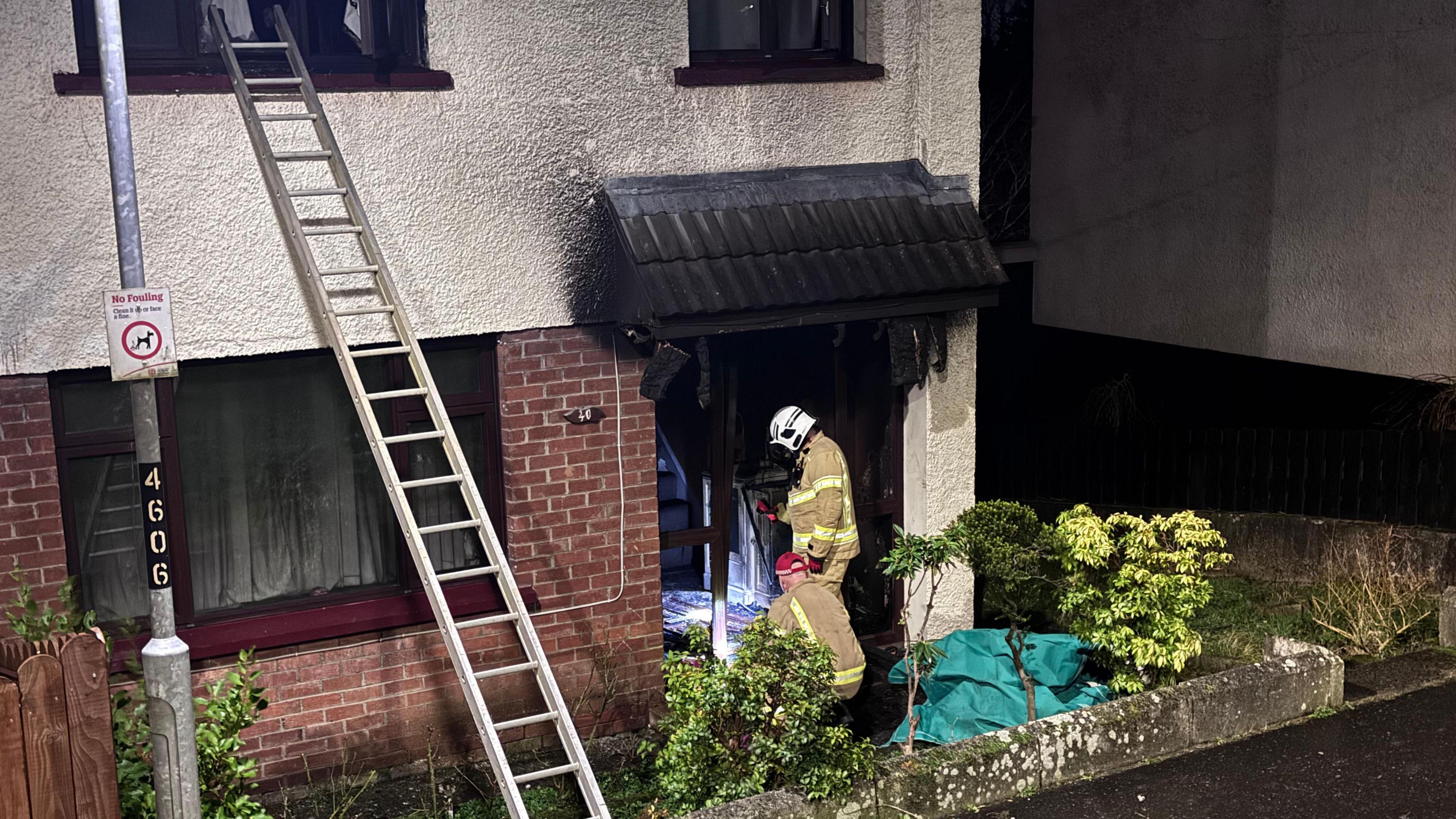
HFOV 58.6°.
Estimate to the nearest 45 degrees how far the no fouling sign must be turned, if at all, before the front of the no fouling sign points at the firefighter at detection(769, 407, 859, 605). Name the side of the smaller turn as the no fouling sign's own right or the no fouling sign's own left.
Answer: approximately 90° to the no fouling sign's own left

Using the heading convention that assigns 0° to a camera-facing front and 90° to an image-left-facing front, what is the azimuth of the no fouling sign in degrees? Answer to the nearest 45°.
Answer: approximately 0°

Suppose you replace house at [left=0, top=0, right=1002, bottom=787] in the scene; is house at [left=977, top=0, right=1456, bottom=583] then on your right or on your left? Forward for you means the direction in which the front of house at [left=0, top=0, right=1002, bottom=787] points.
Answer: on your left

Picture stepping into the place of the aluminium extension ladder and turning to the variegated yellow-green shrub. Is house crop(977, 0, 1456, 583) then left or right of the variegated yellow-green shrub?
left

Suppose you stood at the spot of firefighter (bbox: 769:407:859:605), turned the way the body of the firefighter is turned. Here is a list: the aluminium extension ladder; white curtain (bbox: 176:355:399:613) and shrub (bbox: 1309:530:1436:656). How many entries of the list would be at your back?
1

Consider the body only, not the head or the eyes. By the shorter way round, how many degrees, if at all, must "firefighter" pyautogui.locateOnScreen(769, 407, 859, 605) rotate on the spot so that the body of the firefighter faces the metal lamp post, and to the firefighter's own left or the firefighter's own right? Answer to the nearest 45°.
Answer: approximately 45° to the firefighter's own left

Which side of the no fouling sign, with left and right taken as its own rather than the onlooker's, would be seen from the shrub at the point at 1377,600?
left

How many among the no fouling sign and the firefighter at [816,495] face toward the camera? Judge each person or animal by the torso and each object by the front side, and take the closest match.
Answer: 1

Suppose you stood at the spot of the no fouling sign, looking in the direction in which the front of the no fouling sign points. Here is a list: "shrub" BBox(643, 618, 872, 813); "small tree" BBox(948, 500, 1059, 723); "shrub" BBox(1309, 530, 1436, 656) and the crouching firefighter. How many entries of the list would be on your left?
4

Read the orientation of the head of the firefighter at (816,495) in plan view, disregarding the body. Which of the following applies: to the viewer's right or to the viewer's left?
to the viewer's left

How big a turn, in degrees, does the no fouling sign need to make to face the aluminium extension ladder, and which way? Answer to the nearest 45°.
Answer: approximately 135° to its left

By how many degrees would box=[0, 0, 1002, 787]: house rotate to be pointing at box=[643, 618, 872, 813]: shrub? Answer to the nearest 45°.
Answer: approximately 45° to its left

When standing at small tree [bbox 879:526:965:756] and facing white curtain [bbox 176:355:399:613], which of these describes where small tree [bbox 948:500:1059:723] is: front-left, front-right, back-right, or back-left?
back-right

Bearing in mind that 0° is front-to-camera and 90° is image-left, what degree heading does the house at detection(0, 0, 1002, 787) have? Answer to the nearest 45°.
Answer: approximately 0°

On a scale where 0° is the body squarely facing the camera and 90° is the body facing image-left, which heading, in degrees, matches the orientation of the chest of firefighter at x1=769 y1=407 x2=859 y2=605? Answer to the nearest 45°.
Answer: approximately 90°
